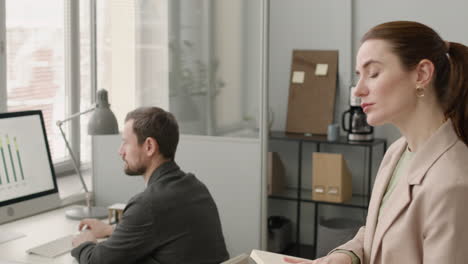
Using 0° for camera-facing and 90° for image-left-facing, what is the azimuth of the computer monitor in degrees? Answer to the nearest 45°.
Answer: approximately 315°

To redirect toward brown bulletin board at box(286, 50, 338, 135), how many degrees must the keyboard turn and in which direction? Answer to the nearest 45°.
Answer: approximately 90° to its left

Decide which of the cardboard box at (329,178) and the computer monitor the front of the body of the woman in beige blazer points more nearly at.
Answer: the computer monitor

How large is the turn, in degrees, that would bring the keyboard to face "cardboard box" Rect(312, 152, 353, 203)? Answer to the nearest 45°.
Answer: approximately 90° to its left

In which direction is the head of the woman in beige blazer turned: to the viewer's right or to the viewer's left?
to the viewer's left

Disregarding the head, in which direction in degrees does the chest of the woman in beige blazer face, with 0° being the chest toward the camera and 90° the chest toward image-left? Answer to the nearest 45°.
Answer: approximately 45°

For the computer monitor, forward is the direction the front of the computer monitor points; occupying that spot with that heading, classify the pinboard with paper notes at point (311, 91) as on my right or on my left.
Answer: on my left

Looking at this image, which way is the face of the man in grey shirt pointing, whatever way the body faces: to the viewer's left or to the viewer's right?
to the viewer's left

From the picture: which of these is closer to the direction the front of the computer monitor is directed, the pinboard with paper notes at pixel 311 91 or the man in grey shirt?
the man in grey shirt

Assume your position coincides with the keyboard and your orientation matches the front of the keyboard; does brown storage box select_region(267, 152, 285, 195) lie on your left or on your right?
on your left

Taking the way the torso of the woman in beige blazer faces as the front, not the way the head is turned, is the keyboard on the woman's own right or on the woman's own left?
on the woman's own right

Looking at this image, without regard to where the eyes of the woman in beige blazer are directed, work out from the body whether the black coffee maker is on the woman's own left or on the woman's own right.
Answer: on the woman's own right
